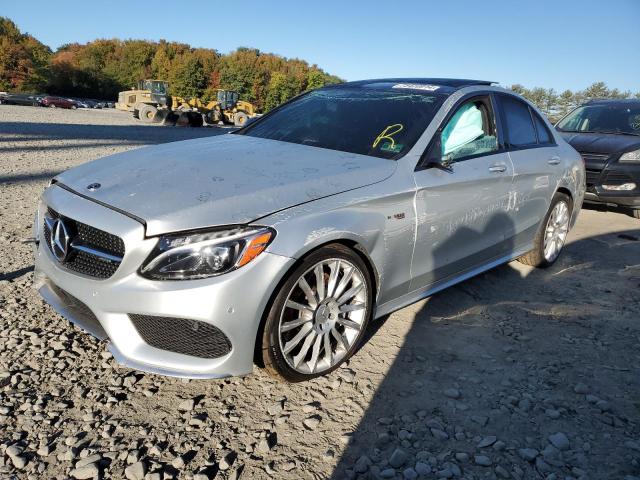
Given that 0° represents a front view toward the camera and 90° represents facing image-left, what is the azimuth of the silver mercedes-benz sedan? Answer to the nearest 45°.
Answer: approximately 45°
